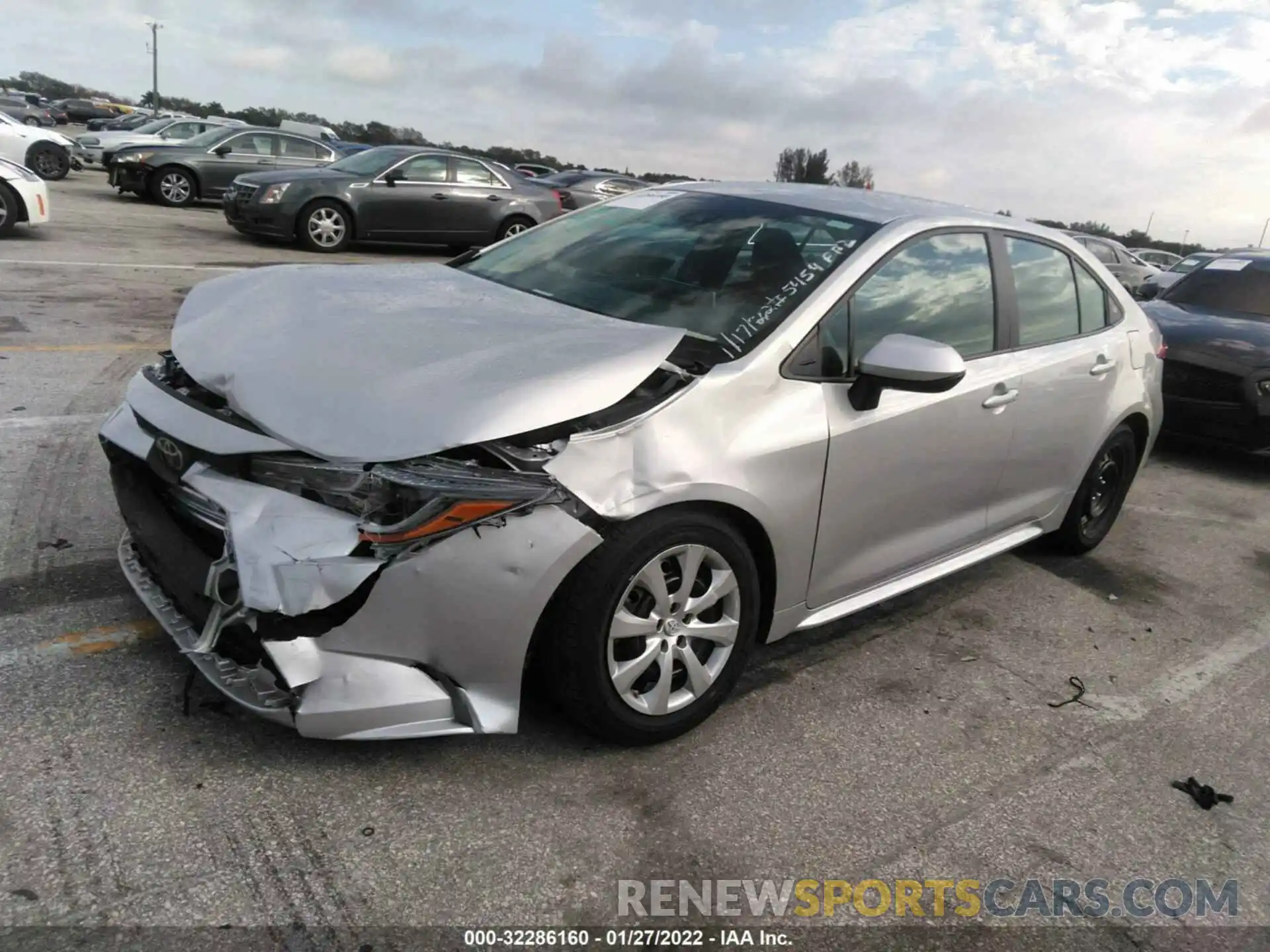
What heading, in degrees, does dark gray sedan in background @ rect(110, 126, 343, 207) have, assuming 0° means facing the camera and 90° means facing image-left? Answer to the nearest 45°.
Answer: approximately 45°

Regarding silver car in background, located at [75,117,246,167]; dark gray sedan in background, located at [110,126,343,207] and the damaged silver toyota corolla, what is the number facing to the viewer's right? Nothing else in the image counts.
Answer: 0

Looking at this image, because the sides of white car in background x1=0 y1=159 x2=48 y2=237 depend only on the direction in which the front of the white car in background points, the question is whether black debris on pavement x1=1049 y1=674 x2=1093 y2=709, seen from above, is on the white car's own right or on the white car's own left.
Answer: on the white car's own right

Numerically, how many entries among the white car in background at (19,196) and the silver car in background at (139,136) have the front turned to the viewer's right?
1

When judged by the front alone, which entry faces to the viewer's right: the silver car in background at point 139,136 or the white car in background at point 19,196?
the white car in background at point 19,196

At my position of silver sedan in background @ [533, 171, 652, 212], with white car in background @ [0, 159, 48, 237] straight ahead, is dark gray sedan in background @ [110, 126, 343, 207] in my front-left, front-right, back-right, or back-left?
front-right

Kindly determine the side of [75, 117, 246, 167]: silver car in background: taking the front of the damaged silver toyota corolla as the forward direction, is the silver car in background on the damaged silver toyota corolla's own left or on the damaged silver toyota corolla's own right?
on the damaged silver toyota corolla's own right

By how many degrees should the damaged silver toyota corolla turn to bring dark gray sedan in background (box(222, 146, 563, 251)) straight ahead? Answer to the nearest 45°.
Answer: approximately 135° to its right

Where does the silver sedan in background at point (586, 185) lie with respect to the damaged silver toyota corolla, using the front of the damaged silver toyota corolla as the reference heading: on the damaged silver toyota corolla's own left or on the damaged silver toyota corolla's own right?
on the damaged silver toyota corolla's own right

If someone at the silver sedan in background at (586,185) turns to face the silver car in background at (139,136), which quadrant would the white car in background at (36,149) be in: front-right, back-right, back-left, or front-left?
front-left

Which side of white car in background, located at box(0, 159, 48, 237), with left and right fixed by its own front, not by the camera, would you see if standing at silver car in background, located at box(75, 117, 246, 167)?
left

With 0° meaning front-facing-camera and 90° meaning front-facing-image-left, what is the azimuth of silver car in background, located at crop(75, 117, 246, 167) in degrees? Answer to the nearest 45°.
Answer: approximately 45°

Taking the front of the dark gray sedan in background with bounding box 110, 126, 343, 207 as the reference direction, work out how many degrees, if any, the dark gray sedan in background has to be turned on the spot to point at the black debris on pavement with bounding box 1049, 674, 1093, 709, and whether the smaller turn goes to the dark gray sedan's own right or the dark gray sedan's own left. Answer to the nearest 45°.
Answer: approximately 45° to the dark gray sedan's own left

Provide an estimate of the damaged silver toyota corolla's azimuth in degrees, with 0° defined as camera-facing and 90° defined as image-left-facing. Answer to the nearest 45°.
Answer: approximately 45°

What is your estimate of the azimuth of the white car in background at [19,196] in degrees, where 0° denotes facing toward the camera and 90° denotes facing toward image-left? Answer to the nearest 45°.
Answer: approximately 270°

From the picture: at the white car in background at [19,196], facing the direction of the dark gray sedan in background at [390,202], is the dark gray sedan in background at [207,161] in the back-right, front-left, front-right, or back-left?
front-left
